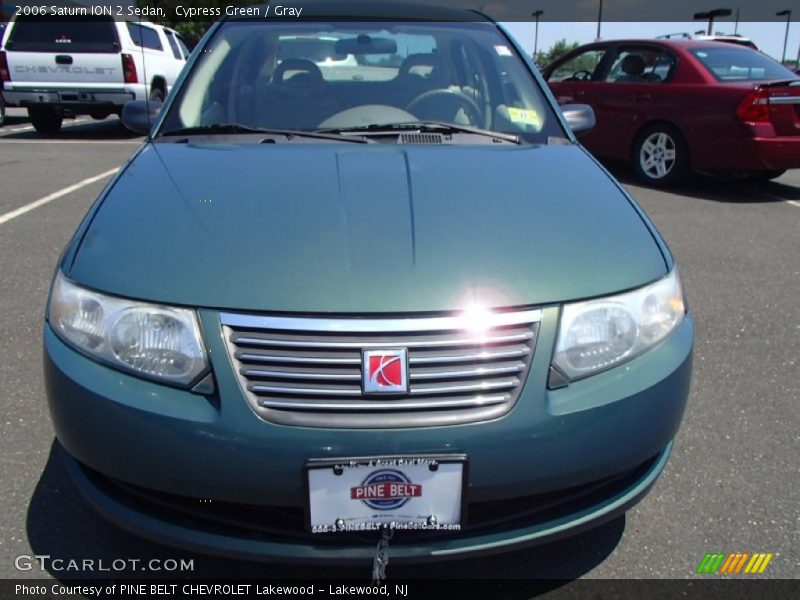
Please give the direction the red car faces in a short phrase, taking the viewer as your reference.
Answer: facing away from the viewer and to the left of the viewer

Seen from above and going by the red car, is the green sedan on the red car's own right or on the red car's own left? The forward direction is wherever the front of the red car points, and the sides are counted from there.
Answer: on the red car's own left

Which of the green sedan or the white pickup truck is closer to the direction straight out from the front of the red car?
the white pickup truck

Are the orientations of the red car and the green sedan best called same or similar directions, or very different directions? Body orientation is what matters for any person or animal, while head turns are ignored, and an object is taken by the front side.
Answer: very different directions

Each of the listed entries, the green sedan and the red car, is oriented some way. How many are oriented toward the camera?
1

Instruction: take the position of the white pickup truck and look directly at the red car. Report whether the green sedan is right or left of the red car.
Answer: right

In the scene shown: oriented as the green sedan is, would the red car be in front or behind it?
behind
